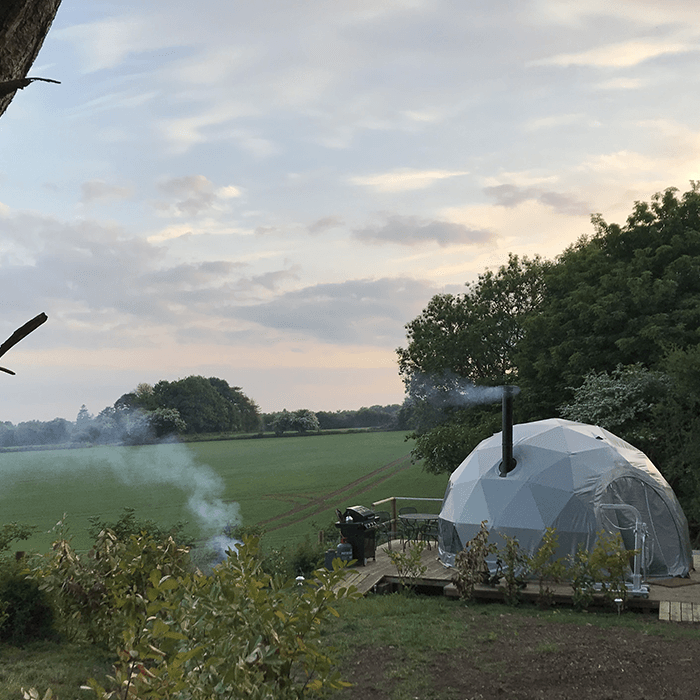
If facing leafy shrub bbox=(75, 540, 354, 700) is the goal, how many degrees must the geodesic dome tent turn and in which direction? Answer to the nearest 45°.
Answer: approximately 45° to its right

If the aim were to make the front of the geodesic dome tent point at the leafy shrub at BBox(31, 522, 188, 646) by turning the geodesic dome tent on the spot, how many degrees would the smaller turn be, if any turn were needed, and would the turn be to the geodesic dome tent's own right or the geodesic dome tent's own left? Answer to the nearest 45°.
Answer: approximately 90° to the geodesic dome tent's own right

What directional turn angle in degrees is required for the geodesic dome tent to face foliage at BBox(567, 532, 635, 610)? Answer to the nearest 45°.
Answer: approximately 45° to its right

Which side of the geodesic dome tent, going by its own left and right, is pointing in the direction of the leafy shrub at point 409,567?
right

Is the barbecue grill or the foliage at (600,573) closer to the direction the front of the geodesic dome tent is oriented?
the foliage

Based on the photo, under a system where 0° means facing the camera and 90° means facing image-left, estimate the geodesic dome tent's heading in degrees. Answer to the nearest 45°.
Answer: approximately 315°

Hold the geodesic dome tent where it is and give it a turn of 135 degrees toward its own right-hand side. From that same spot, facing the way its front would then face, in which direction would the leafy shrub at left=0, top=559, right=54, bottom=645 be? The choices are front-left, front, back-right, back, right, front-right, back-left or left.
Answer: front-left

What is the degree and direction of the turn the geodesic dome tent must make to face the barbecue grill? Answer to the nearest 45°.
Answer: approximately 135° to its right

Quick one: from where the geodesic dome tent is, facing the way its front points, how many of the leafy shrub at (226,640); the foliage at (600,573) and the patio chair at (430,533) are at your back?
1

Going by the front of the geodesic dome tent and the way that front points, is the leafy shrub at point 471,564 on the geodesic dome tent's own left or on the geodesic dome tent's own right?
on the geodesic dome tent's own right
